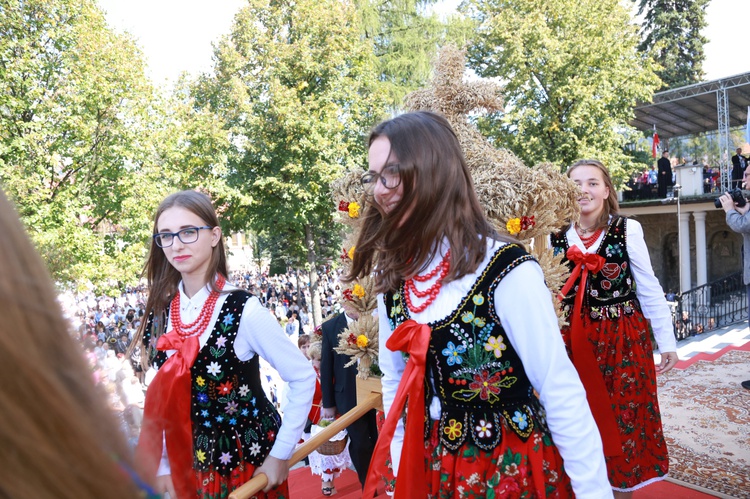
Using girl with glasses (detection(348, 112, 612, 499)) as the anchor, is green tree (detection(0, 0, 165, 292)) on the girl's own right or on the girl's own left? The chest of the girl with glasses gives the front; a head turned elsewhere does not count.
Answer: on the girl's own right

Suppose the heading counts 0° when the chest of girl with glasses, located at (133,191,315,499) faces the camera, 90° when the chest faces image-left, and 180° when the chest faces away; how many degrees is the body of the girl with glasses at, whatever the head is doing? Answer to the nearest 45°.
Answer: approximately 45°

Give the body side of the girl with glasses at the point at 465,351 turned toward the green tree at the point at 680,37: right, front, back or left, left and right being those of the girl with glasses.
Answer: back

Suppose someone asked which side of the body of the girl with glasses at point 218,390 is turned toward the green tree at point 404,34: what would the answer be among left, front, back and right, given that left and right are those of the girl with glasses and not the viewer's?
back

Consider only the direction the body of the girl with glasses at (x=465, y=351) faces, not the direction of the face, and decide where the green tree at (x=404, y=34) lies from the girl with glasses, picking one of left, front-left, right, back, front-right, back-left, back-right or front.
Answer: back-right

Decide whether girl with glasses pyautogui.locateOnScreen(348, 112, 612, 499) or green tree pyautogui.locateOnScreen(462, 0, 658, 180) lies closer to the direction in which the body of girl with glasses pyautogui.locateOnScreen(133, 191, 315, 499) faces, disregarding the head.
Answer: the girl with glasses

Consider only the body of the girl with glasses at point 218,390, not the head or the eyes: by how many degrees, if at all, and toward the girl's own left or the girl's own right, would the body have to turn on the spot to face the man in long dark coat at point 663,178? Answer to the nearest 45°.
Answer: approximately 180°

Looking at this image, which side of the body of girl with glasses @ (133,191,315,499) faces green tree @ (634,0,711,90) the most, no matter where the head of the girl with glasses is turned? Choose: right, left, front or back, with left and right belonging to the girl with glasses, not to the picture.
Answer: back

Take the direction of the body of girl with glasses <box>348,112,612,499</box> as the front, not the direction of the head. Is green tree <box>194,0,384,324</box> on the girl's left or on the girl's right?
on the girl's right

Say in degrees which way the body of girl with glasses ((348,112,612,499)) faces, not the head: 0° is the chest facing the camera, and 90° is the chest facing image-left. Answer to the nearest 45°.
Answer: approximately 45°

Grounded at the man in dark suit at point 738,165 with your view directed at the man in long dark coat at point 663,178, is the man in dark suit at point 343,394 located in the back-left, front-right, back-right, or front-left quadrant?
front-left
